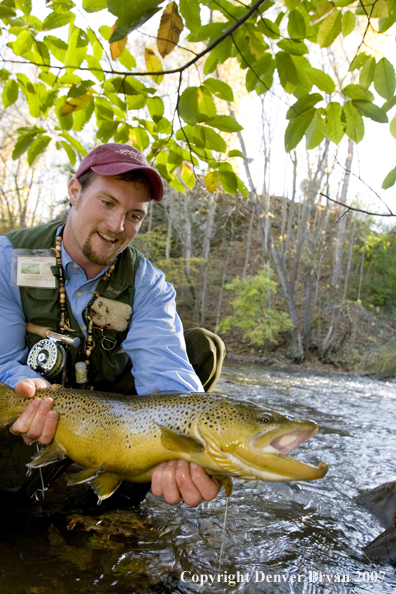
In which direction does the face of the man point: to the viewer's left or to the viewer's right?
to the viewer's right

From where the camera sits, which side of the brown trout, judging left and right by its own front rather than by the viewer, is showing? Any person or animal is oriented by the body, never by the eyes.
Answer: right

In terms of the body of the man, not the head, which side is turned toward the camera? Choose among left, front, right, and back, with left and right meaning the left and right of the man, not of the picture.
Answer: front
